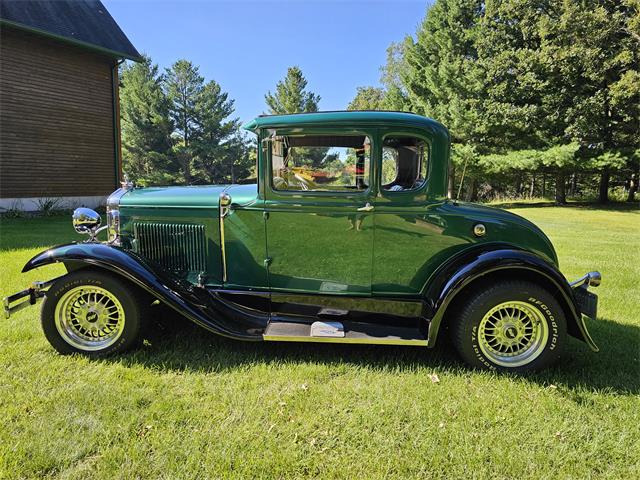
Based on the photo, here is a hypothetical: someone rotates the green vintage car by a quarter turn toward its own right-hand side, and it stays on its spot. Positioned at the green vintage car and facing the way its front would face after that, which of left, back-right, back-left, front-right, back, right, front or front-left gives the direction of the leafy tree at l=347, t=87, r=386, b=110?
front

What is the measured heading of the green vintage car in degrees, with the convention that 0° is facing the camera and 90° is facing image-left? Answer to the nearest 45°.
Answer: approximately 90°

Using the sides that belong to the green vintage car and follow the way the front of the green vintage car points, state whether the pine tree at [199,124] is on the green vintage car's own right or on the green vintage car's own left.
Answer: on the green vintage car's own right

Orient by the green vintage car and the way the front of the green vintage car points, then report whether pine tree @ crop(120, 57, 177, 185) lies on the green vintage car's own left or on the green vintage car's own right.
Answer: on the green vintage car's own right

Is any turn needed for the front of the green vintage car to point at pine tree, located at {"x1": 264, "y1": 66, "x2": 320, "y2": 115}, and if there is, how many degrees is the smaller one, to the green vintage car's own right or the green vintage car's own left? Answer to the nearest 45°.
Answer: approximately 90° to the green vintage car's own right

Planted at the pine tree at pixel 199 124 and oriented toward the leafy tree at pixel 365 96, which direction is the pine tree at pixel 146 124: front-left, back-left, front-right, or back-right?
back-left
